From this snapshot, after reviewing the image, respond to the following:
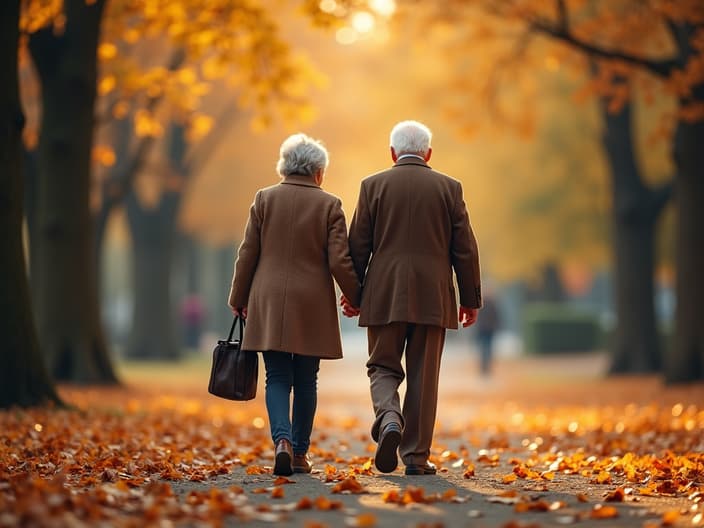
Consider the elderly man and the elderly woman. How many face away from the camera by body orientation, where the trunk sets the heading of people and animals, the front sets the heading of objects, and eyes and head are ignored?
2

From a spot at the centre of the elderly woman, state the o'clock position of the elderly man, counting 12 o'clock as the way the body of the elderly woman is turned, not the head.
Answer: The elderly man is roughly at 3 o'clock from the elderly woman.

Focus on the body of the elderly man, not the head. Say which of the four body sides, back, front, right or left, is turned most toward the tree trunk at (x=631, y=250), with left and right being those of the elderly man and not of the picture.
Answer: front

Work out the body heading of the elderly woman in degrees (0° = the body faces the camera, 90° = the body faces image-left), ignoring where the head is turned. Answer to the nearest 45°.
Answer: approximately 180°

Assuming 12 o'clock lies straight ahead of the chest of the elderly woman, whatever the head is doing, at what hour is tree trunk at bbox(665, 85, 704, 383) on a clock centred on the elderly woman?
The tree trunk is roughly at 1 o'clock from the elderly woman.

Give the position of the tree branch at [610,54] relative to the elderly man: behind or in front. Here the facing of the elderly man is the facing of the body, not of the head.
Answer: in front

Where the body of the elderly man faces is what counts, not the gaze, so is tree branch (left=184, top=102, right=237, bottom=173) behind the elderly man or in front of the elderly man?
in front

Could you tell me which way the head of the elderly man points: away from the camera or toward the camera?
away from the camera

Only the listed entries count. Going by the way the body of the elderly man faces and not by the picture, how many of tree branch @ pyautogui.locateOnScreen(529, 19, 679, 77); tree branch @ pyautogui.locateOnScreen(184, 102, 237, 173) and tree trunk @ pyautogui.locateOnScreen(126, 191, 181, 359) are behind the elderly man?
0

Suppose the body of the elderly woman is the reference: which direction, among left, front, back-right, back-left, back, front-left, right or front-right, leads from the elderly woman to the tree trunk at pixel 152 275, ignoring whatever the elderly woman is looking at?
front

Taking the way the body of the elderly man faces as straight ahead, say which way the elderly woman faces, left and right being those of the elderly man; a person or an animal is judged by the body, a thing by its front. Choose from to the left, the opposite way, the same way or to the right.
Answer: the same way

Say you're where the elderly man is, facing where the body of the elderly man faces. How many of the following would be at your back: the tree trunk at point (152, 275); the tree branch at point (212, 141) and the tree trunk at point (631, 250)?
0

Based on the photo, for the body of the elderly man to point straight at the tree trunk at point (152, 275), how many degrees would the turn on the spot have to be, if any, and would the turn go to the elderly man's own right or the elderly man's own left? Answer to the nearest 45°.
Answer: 0° — they already face it

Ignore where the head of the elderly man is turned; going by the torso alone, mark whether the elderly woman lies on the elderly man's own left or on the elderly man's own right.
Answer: on the elderly man's own left

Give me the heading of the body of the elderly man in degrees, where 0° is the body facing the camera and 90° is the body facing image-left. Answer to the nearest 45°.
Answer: approximately 180°

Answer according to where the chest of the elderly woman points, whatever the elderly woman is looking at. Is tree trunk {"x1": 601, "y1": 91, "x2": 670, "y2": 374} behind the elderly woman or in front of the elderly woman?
in front

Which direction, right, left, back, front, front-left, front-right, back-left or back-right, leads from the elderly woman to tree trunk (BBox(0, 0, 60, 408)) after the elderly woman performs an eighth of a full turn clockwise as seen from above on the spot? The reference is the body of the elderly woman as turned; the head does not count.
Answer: left
